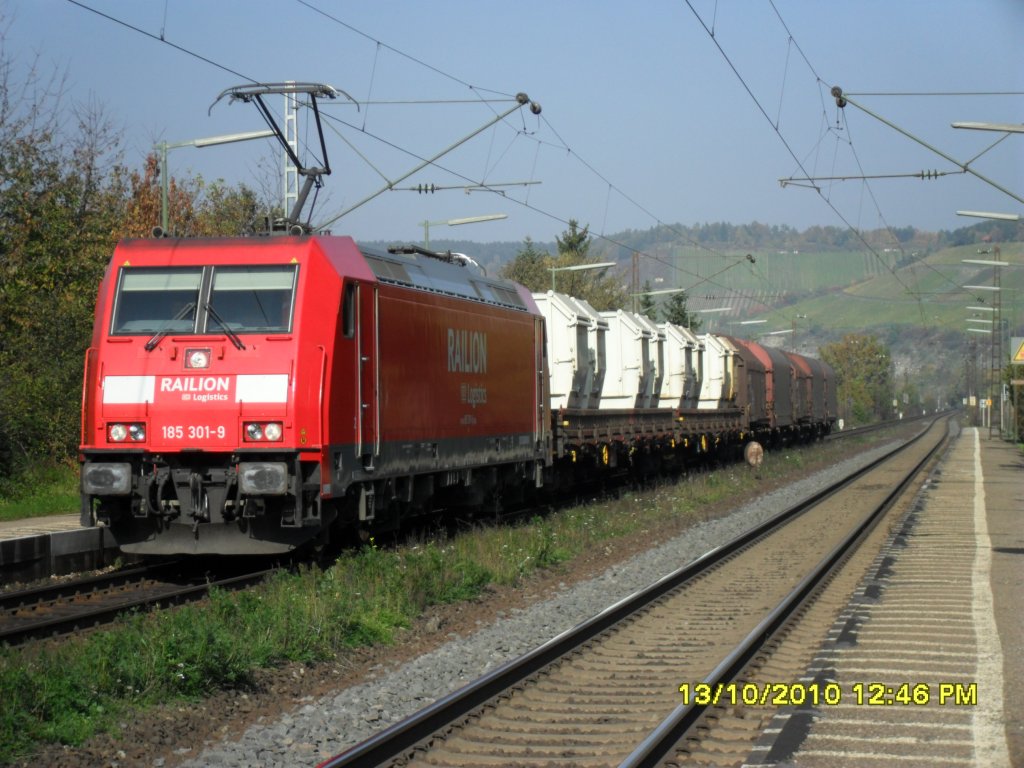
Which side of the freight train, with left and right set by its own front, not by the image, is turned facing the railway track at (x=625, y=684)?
left

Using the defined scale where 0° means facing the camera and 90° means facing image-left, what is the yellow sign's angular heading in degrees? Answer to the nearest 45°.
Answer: approximately 0°

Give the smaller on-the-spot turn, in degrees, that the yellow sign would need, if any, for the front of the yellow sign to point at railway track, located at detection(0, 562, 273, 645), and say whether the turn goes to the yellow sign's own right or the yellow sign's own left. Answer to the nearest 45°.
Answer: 0° — it already faces it

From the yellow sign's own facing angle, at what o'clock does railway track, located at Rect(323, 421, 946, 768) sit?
The railway track is roughly at 12 o'clock from the yellow sign.

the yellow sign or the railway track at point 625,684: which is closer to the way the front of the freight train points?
the railway track

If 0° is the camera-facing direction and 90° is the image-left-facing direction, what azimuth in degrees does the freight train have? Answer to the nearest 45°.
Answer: approximately 45°
